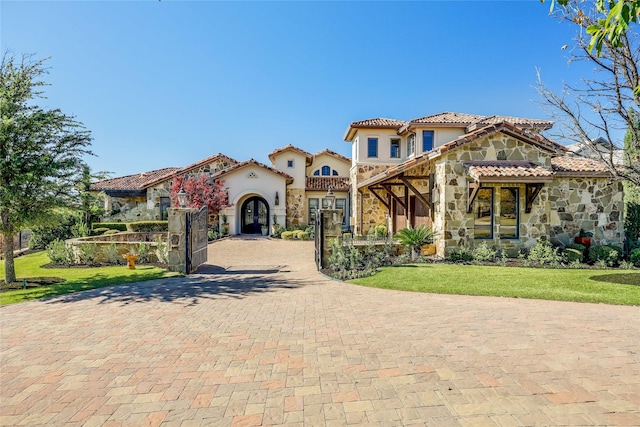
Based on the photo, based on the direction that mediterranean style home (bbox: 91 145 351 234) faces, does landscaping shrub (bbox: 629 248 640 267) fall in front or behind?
in front

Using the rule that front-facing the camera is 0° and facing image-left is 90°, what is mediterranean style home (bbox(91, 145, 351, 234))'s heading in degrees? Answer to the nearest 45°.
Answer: approximately 0°

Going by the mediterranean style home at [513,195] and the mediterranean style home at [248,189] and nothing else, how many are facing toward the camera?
2

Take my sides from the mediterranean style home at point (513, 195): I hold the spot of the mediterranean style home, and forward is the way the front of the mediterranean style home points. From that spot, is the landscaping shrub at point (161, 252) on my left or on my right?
on my right

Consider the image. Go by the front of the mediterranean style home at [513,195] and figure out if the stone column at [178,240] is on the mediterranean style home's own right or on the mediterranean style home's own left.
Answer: on the mediterranean style home's own right

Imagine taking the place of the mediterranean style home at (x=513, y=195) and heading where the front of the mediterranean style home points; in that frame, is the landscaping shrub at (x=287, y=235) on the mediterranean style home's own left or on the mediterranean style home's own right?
on the mediterranean style home's own right

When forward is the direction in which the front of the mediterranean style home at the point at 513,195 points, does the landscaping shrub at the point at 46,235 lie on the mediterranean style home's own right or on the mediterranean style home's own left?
on the mediterranean style home's own right

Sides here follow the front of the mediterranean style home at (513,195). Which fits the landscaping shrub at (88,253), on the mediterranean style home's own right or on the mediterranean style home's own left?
on the mediterranean style home's own right

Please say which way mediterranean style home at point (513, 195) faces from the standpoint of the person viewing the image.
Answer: facing the viewer

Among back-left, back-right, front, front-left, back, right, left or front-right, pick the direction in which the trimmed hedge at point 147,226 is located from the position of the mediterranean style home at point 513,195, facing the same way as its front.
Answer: right

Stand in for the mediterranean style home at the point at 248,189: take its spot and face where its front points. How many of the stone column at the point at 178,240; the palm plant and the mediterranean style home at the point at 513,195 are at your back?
0
